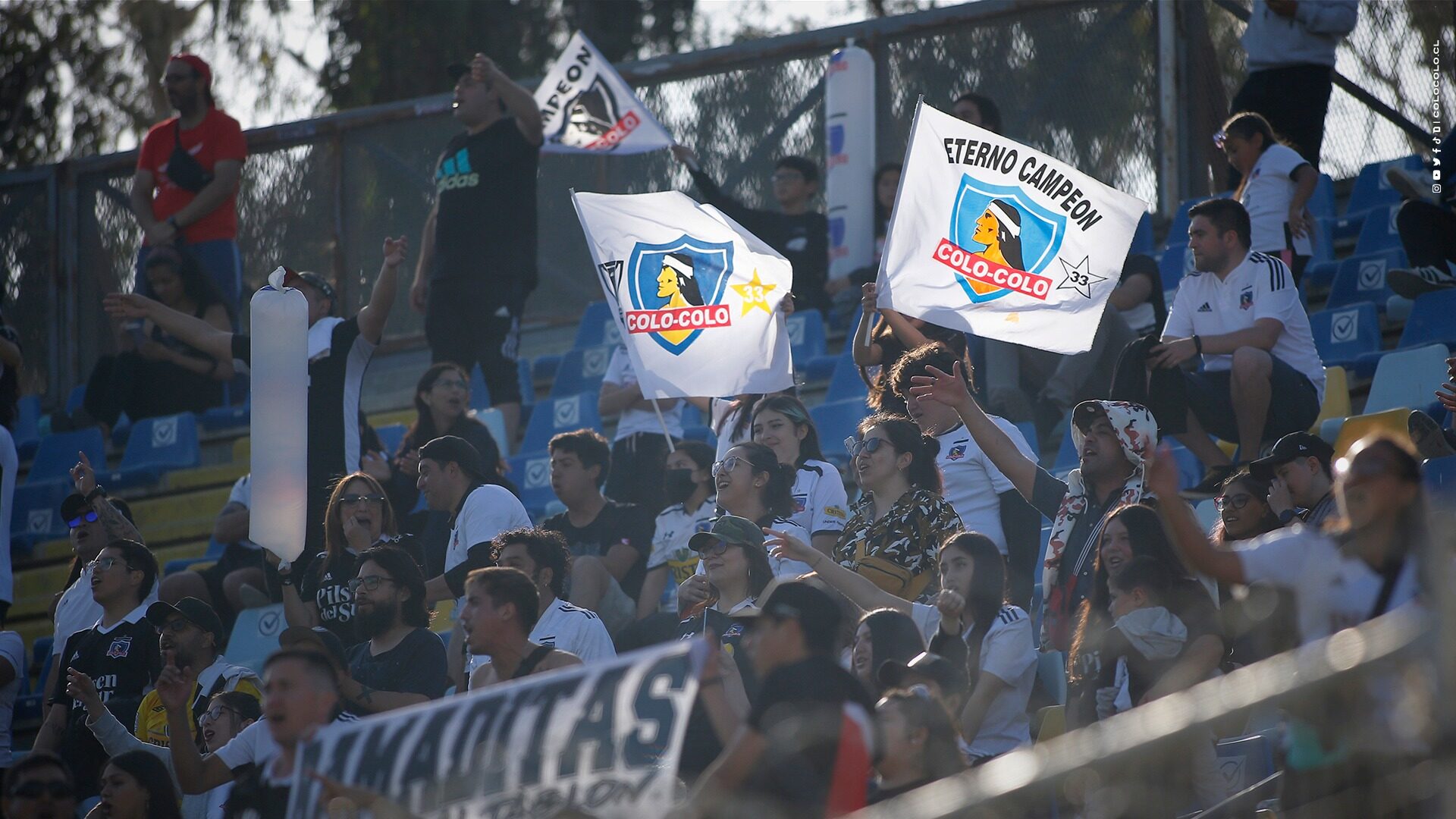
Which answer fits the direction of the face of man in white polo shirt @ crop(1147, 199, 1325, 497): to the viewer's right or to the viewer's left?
to the viewer's left

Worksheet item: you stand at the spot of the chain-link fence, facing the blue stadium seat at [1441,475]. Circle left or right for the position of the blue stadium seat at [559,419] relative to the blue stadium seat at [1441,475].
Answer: right

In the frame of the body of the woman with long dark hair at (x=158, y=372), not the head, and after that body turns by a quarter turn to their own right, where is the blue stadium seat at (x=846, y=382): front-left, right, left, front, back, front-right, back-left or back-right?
back

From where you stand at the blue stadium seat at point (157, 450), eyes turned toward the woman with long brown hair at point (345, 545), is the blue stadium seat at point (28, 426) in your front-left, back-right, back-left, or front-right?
back-right

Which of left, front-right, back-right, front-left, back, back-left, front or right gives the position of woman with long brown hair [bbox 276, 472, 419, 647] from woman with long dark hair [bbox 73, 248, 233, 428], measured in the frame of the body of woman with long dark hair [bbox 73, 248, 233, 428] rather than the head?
front-left

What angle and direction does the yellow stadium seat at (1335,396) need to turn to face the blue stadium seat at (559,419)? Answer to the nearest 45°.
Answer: approximately 45° to its right

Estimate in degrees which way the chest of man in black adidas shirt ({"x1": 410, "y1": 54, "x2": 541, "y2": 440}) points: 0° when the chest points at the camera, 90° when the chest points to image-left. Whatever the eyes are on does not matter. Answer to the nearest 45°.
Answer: approximately 45°

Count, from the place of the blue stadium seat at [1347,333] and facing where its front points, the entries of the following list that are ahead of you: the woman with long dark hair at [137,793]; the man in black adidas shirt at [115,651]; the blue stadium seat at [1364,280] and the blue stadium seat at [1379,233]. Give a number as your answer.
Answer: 2

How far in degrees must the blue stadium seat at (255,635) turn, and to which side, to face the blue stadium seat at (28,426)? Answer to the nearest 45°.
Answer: approximately 135° to its right

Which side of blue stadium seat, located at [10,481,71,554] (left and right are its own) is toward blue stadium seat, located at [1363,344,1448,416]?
left

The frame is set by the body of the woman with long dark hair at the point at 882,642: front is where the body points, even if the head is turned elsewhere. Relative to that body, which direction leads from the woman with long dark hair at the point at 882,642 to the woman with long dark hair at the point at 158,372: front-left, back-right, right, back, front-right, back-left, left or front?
right

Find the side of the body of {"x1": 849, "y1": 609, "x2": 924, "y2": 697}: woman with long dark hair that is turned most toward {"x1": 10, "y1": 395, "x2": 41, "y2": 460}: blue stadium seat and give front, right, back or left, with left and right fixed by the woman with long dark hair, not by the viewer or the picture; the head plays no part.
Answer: right

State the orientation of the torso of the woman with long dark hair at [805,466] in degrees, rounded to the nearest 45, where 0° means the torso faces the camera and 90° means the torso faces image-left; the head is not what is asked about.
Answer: approximately 45°

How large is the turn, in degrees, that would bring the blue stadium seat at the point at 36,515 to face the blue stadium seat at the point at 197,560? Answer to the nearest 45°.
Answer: approximately 90° to its left
